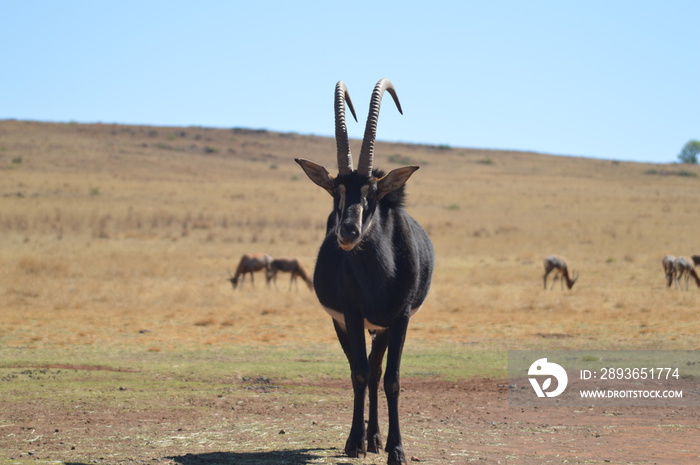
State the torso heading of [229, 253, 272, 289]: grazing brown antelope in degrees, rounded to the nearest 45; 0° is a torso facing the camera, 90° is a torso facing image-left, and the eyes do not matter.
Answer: approximately 90°

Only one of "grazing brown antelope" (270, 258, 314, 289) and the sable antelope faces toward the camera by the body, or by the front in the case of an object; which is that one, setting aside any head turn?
the sable antelope

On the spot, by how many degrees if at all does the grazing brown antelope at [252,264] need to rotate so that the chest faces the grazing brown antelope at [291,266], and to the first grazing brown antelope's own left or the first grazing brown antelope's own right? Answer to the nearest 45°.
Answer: approximately 180°

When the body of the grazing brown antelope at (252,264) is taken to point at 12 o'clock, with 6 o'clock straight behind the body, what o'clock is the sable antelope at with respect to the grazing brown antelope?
The sable antelope is roughly at 9 o'clock from the grazing brown antelope.

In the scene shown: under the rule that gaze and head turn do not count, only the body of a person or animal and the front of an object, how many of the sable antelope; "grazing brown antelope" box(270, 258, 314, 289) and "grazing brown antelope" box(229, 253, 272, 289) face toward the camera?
1

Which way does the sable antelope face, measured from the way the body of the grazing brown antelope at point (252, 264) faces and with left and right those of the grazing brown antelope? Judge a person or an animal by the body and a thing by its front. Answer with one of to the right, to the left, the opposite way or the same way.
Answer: to the left

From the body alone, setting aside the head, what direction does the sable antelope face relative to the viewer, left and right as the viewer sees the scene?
facing the viewer

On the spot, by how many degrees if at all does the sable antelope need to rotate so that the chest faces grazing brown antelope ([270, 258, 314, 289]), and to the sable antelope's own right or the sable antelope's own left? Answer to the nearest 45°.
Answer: approximately 180°

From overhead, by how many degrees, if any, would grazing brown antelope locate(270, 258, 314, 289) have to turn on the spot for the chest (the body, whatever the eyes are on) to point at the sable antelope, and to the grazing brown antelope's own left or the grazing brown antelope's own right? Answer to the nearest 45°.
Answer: approximately 90° to the grazing brown antelope's own right

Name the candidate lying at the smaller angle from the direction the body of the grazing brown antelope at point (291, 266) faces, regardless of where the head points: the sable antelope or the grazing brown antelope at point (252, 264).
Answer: the sable antelope
